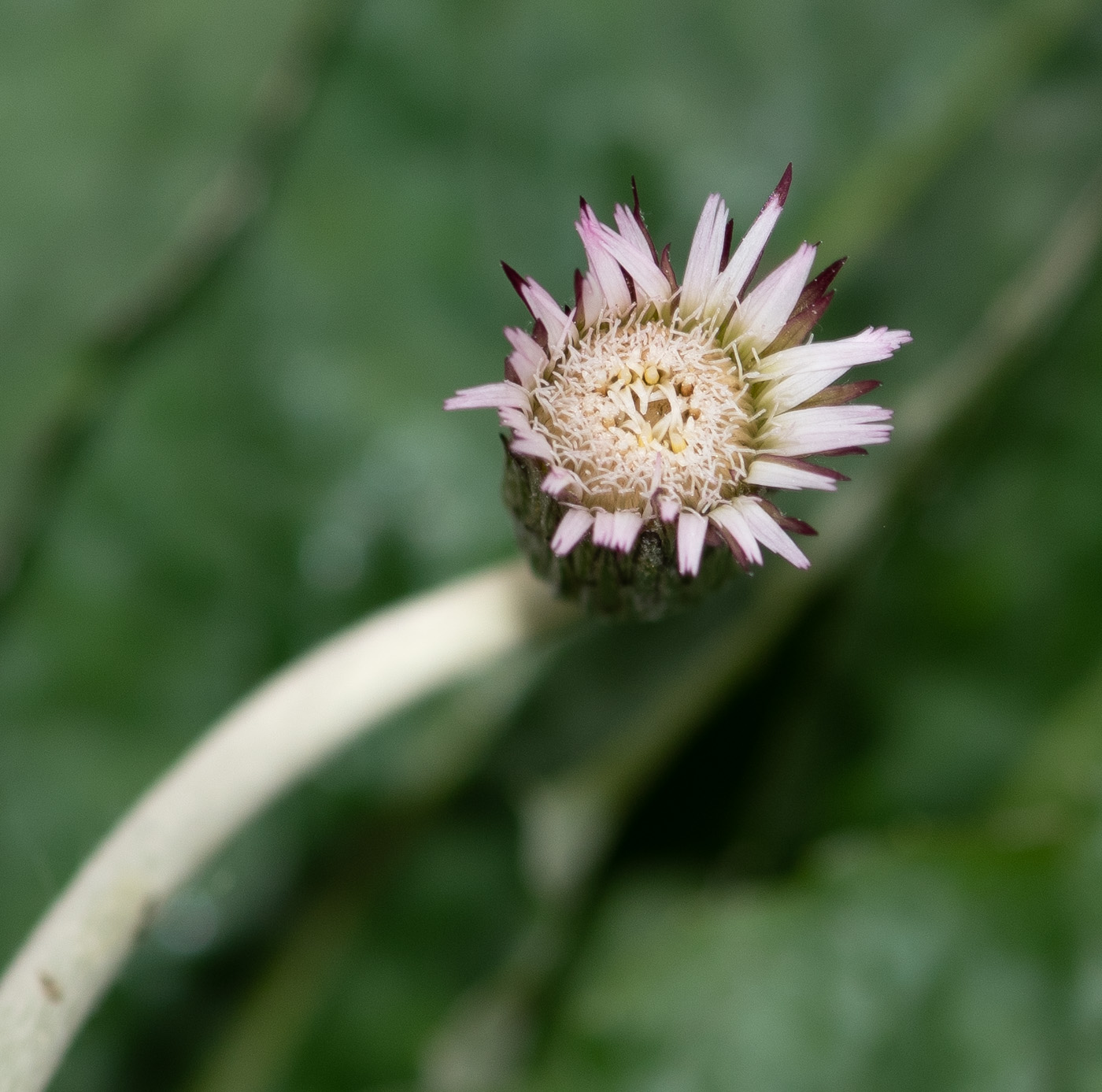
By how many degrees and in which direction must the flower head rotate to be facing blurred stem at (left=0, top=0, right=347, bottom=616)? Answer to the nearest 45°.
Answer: approximately 135° to its right

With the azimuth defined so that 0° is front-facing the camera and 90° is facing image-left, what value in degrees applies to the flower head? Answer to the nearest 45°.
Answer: approximately 0°
